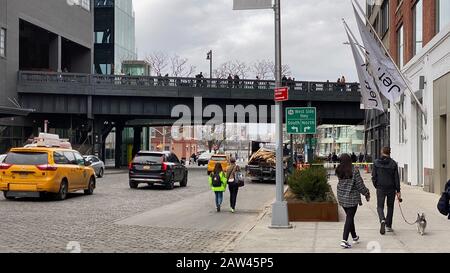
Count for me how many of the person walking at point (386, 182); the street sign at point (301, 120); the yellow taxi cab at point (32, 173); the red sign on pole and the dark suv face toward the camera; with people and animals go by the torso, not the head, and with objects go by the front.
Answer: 2

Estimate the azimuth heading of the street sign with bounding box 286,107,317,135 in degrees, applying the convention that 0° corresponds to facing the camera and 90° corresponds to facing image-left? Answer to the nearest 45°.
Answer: approximately 0°

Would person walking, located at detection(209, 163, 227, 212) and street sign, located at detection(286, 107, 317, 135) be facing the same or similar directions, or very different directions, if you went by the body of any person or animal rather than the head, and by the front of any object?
very different directions

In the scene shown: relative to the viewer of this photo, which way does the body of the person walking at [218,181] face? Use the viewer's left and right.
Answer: facing away from the viewer

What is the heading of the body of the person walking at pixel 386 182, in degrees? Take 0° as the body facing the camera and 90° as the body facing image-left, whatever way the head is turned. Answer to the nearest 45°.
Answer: approximately 180°

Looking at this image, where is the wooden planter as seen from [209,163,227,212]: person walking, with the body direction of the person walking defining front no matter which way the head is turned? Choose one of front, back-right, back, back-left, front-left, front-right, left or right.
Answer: back-right

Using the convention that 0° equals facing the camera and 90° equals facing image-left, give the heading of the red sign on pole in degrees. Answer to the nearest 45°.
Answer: approximately 0°
